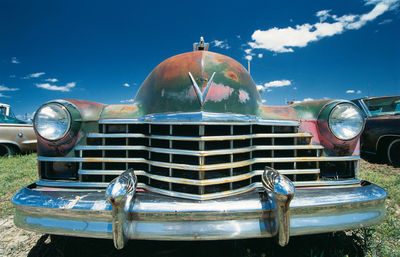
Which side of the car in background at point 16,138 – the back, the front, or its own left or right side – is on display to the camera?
left

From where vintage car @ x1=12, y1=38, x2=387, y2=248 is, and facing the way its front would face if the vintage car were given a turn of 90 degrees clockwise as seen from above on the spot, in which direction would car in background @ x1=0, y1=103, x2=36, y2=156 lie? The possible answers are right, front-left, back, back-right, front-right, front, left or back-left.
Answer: front-right

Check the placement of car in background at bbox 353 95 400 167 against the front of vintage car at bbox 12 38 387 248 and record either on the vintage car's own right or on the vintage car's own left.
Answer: on the vintage car's own left

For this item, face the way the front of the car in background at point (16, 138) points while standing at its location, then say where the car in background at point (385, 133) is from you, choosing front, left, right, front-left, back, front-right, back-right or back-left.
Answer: back-left
